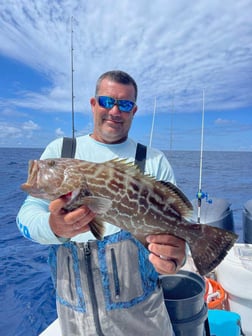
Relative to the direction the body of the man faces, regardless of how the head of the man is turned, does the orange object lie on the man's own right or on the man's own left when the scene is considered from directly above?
on the man's own left

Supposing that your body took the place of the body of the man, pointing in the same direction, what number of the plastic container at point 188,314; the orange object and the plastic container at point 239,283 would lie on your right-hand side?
0

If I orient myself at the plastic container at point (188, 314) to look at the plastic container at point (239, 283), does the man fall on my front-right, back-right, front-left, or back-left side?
back-left

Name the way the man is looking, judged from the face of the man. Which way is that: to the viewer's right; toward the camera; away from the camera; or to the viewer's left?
toward the camera

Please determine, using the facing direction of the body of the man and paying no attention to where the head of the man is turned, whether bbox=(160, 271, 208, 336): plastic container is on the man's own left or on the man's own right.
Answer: on the man's own left

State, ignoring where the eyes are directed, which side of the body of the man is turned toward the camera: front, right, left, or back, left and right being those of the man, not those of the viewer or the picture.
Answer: front
